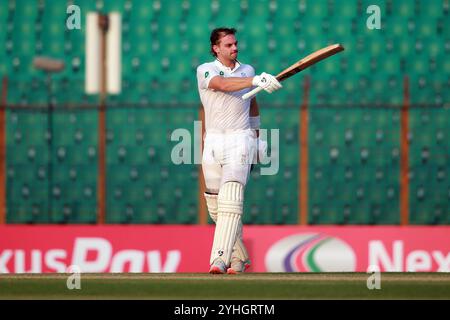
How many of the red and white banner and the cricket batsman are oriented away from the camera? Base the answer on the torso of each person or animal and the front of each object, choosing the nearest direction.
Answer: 0

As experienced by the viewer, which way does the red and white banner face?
facing the viewer

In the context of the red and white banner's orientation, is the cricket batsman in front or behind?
in front

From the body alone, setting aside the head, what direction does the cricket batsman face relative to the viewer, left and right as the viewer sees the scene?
facing the viewer and to the right of the viewer

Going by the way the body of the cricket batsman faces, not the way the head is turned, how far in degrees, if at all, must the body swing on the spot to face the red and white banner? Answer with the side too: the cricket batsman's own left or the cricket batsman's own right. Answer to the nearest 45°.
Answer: approximately 135° to the cricket batsman's own left
